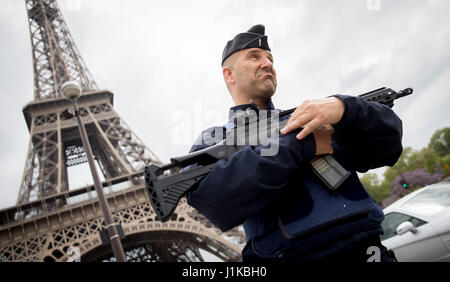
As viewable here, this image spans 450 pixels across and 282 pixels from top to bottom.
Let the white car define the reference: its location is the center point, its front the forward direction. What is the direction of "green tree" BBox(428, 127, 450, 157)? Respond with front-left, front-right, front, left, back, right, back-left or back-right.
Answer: back-left

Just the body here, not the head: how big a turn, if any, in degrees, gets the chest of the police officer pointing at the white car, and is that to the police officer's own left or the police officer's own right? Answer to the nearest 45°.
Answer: approximately 135° to the police officer's own left

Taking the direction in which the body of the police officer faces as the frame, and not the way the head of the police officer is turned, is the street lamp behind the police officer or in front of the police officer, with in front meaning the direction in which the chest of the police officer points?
behind

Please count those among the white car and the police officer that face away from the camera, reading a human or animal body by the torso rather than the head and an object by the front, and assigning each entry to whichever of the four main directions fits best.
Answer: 0

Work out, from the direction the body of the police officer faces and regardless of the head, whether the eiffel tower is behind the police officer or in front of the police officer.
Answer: behind

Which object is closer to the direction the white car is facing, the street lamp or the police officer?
the police officer

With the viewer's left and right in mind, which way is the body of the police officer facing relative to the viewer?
facing the viewer and to the right of the viewer

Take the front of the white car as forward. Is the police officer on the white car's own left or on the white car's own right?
on the white car's own right
